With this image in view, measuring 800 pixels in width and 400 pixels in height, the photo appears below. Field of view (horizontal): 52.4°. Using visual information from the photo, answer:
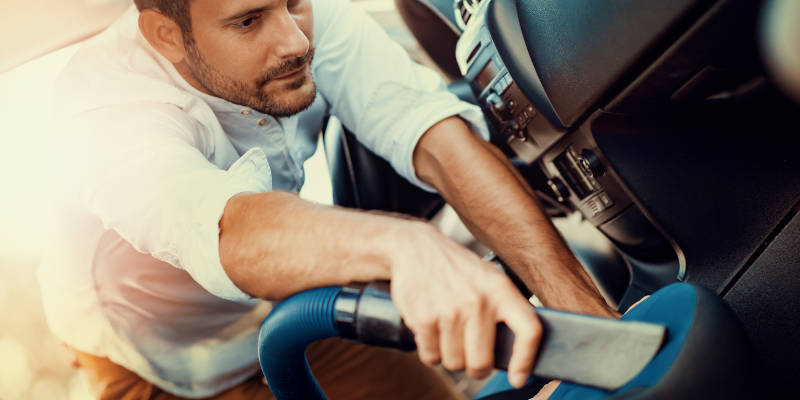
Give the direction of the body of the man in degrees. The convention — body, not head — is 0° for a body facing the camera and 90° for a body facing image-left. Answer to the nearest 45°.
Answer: approximately 315°

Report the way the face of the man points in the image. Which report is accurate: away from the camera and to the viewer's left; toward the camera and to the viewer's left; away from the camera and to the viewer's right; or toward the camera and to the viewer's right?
toward the camera and to the viewer's right
